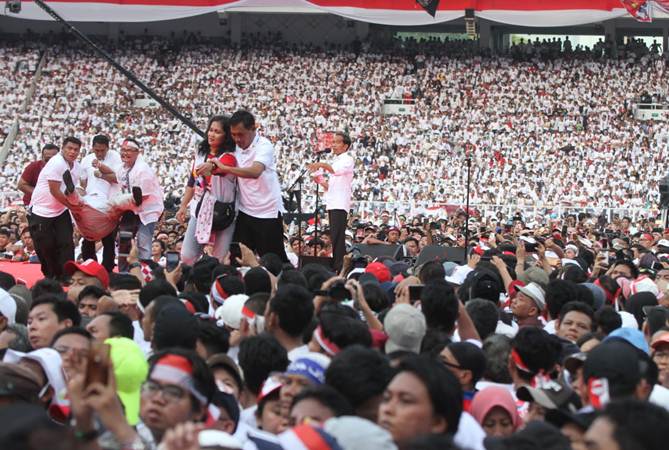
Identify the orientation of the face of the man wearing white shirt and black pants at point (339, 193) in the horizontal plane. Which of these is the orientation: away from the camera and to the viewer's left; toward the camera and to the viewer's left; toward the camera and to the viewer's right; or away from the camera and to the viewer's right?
toward the camera and to the viewer's left

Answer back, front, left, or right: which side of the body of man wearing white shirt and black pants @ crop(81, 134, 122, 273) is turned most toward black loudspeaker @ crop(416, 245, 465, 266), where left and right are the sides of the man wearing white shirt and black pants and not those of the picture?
left

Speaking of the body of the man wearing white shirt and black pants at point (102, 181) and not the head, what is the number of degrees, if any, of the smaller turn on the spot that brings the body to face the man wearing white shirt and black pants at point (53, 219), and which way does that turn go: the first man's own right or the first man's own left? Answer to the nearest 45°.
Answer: approximately 45° to the first man's own right

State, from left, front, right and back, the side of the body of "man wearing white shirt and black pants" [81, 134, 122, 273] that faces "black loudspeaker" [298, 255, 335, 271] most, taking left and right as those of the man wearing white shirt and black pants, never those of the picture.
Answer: left

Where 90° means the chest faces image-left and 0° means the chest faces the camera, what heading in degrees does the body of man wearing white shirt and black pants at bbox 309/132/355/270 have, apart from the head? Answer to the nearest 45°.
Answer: approximately 90°

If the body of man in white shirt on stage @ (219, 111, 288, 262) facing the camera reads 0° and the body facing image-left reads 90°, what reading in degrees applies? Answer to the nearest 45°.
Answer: approximately 45°

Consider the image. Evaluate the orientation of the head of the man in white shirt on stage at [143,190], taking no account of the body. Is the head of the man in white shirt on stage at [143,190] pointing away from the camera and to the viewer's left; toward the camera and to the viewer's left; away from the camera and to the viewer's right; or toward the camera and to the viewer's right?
toward the camera and to the viewer's left
